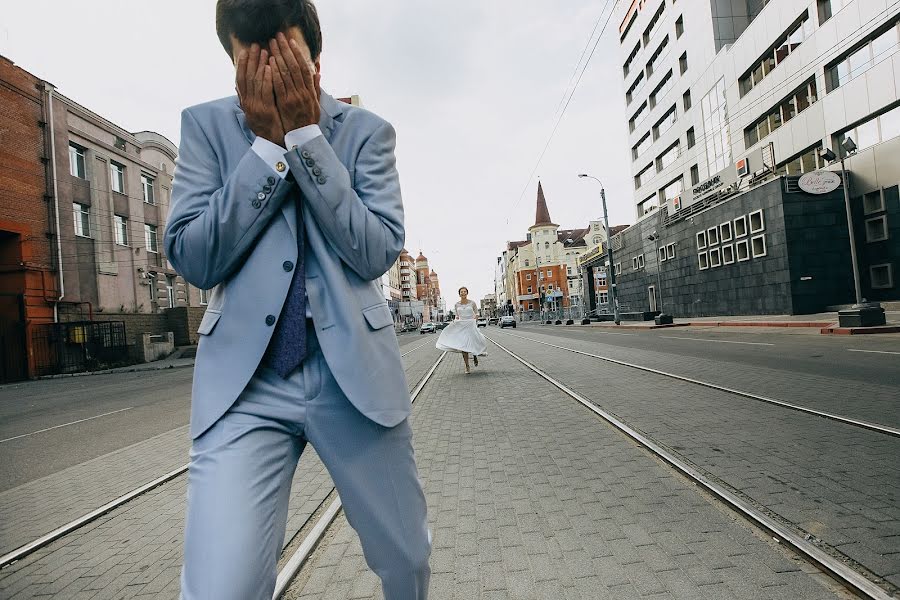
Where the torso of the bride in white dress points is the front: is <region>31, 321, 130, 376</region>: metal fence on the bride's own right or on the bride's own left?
on the bride's own right

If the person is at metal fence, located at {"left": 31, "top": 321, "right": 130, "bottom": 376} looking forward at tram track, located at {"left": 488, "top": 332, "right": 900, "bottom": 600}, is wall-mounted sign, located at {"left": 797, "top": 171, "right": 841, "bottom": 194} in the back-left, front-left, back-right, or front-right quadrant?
front-left

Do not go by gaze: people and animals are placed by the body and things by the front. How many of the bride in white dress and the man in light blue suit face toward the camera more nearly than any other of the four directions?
2

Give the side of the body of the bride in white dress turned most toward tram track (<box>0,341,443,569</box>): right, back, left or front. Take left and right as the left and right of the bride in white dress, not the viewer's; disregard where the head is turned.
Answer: front

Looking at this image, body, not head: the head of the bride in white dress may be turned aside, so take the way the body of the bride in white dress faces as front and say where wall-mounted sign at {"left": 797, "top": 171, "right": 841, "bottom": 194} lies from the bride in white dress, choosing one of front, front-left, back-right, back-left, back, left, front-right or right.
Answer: back-left

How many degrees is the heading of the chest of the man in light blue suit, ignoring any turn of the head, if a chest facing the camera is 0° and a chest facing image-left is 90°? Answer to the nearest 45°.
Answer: approximately 0°

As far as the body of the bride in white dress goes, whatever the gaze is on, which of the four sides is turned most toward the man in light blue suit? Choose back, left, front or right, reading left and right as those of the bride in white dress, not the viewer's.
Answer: front

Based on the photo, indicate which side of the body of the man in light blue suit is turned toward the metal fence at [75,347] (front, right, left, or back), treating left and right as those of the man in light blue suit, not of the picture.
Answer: back

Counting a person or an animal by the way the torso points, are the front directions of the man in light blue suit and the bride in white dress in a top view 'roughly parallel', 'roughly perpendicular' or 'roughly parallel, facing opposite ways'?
roughly parallel

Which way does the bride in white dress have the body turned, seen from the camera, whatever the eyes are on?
toward the camera

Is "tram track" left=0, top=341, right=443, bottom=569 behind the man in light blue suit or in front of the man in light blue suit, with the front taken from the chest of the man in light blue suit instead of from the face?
behind
